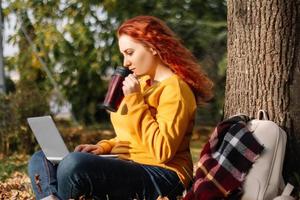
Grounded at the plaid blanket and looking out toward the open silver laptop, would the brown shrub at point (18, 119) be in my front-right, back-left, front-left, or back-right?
front-right

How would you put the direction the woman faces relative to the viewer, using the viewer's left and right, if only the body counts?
facing to the left of the viewer

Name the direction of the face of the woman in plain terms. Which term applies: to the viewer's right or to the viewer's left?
to the viewer's left

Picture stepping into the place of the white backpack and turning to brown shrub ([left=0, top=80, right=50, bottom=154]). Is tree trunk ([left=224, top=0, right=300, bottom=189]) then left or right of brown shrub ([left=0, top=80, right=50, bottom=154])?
right

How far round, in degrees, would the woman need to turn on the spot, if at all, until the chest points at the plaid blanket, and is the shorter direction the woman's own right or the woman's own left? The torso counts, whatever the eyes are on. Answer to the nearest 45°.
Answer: approximately 135° to the woman's own left

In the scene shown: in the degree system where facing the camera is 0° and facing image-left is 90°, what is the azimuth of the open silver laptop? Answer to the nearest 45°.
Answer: approximately 225°
